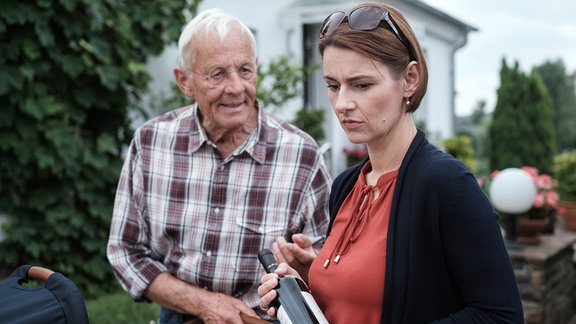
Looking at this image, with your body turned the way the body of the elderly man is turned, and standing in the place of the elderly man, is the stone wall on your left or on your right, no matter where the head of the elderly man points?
on your left

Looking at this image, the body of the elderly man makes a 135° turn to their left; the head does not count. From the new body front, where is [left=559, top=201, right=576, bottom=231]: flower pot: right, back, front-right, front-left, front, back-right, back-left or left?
front

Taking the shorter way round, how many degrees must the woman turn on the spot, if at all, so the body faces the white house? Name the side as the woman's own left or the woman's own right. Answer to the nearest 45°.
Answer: approximately 135° to the woman's own right

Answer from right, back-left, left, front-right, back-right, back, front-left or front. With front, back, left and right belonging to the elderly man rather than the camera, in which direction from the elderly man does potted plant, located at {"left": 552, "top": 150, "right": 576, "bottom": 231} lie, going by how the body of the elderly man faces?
back-left

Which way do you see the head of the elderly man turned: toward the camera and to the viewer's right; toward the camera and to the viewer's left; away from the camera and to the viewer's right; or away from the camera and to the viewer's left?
toward the camera and to the viewer's right

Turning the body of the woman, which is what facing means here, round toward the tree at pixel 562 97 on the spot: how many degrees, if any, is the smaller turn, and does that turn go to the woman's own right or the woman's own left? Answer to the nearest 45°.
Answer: approximately 135° to the woman's own right

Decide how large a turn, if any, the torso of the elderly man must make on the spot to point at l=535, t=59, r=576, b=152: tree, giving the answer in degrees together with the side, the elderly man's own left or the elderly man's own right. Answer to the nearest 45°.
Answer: approximately 135° to the elderly man's own left

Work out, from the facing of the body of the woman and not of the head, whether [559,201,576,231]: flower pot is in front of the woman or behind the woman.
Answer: behind

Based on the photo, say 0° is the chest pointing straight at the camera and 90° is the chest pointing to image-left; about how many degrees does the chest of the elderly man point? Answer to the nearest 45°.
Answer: approximately 0°

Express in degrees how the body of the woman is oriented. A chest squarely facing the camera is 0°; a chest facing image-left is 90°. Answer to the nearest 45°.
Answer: approximately 45°
